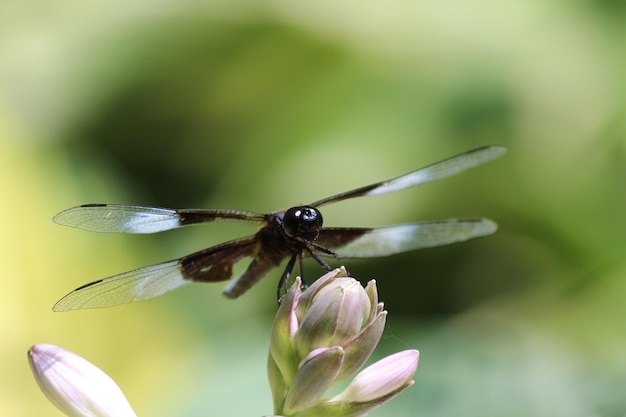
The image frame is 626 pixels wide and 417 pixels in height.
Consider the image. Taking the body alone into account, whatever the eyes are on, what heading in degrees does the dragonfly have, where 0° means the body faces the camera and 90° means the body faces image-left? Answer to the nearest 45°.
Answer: approximately 315°
